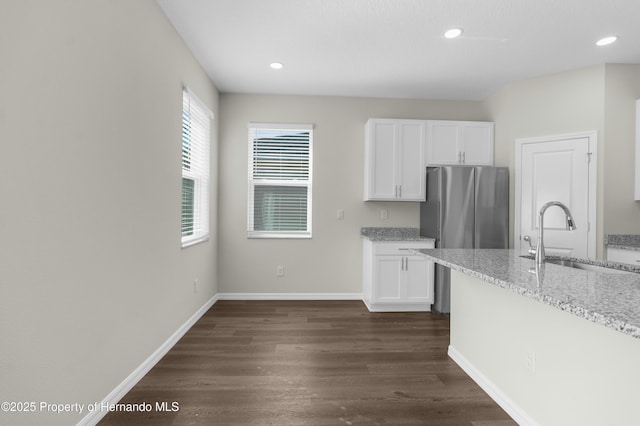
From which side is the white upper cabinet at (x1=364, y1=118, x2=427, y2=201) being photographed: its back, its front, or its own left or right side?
front

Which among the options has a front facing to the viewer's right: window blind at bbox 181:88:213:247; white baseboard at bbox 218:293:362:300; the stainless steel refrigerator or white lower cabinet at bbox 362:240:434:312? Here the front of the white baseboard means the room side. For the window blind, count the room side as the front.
the window blind

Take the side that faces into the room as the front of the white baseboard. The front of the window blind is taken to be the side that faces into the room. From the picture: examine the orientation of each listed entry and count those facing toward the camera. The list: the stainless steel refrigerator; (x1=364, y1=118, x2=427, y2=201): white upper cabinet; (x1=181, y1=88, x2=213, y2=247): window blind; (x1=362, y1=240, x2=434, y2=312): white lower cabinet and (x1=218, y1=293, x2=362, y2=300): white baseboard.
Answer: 4

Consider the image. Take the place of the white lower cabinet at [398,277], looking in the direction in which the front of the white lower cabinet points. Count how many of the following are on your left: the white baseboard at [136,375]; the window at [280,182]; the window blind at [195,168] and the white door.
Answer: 1

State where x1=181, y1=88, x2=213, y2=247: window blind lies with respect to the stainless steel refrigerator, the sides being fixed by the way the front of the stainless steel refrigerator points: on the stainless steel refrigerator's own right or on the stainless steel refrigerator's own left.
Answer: on the stainless steel refrigerator's own right

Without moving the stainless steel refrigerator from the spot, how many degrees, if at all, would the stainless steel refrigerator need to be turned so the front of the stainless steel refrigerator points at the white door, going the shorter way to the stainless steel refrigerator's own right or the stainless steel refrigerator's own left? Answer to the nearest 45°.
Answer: approximately 90° to the stainless steel refrigerator's own left

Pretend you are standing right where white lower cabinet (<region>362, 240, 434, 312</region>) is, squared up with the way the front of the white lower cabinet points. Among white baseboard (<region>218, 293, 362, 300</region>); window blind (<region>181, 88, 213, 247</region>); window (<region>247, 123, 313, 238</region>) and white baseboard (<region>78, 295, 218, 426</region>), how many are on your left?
0

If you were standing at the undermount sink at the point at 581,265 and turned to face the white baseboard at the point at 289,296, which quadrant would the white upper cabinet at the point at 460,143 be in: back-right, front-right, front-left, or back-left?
front-right

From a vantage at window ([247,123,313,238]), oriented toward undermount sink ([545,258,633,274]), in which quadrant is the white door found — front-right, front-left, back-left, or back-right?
front-left

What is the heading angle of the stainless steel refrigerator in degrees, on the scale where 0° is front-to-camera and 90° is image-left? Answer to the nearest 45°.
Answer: approximately 0°

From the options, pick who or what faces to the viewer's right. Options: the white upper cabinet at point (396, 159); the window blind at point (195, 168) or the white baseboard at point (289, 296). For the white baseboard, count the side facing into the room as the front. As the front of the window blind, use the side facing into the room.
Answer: the window blind

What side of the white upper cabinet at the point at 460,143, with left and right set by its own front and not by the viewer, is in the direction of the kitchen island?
front

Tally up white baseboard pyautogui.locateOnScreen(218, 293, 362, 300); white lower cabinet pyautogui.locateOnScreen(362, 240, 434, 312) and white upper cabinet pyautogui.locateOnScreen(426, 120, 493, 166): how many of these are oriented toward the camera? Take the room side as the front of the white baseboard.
3

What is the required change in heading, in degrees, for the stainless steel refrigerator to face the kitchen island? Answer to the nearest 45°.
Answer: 0° — it already faces it

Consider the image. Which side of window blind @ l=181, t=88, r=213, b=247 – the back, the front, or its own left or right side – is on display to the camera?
right

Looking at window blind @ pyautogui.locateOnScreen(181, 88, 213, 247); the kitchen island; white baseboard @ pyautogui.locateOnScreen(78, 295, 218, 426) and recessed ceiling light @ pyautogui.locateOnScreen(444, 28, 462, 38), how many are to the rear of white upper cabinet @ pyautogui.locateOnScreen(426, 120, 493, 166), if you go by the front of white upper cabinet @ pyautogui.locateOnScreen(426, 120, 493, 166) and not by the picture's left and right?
0

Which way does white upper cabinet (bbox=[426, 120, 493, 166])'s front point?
toward the camera

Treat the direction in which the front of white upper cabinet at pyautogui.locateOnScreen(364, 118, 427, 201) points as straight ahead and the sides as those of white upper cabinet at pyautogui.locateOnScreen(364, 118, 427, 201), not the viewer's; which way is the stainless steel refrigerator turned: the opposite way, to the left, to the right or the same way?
the same way

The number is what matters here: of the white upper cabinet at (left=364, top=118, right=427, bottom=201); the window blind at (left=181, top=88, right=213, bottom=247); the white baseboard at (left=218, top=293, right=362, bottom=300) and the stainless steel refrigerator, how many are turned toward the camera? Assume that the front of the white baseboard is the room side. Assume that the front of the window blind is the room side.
3
